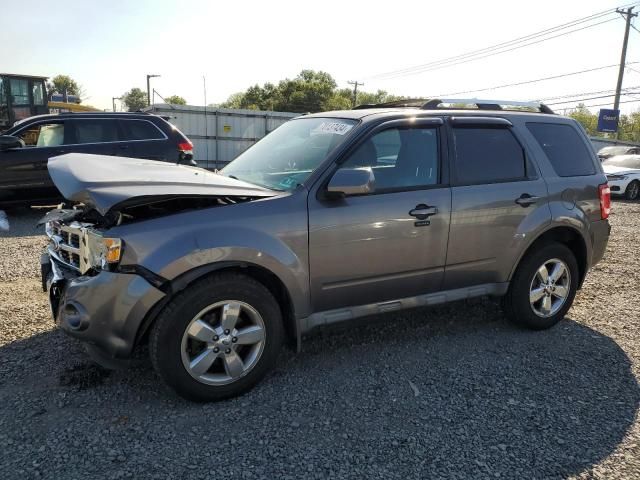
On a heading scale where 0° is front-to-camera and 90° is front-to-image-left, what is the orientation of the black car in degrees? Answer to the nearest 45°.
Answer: approximately 90°

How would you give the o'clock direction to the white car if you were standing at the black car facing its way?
The white car is roughly at 6 o'clock from the black car.

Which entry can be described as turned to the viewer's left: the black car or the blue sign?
the black car

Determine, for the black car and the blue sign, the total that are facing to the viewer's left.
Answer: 1

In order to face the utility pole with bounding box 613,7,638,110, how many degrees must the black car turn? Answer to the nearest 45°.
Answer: approximately 135° to its right

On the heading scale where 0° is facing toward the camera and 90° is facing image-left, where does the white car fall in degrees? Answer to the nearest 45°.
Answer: approximately 45°

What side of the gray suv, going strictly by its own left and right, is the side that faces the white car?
back

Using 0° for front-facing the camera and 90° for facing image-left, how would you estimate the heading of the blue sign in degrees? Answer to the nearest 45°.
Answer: approximately 0°

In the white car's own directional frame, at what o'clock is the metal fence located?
The metal fence is roughly at 1 o'clock from the white car.

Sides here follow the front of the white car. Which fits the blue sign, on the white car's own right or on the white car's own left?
on the white car's own right
